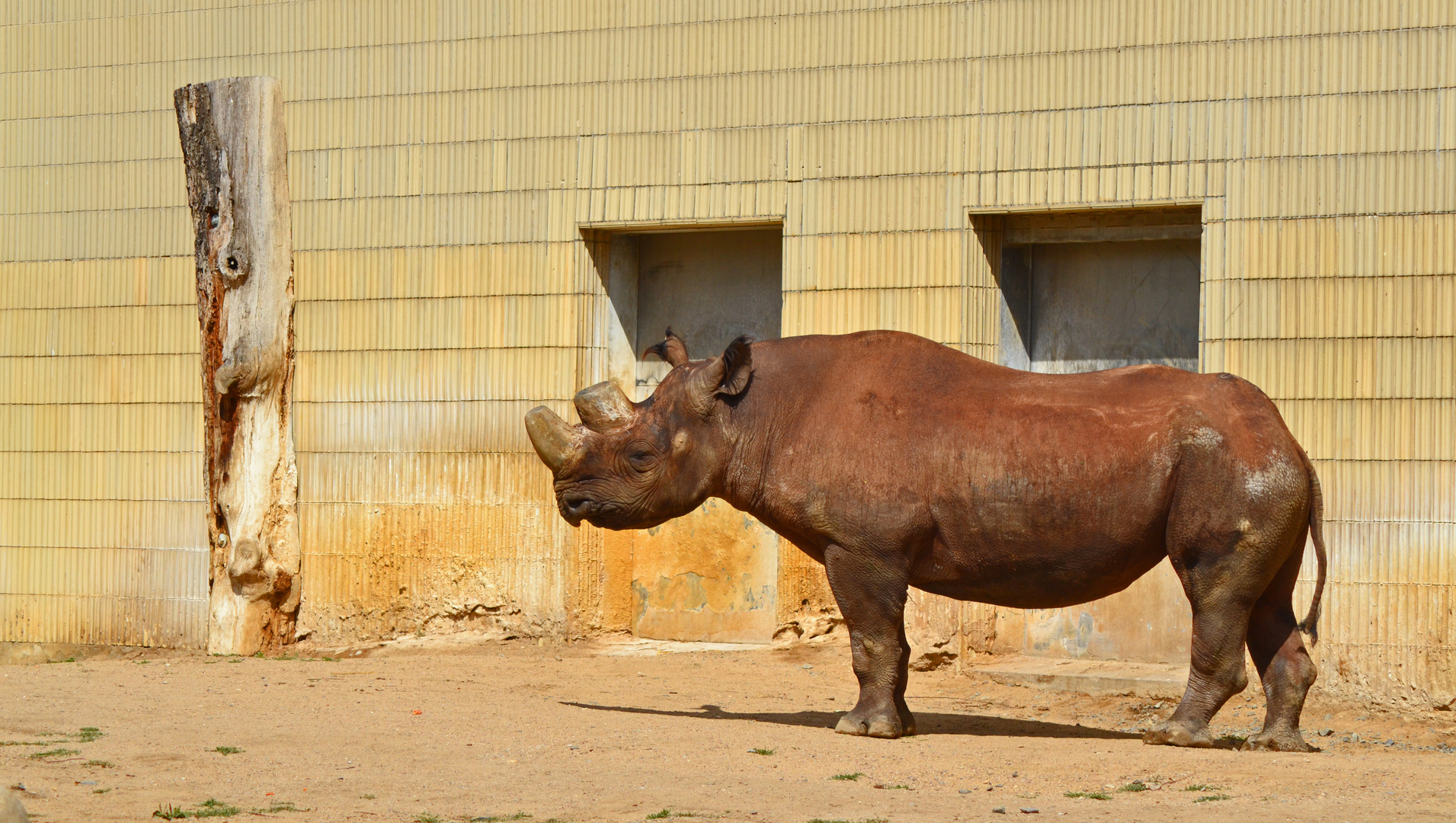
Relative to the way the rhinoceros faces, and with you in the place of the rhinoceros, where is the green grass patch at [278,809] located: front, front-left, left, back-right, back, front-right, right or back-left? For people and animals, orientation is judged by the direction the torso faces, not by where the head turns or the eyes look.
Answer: front-left

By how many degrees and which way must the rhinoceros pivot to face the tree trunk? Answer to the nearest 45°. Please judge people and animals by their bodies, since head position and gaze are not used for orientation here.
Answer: approximately 45° to its right

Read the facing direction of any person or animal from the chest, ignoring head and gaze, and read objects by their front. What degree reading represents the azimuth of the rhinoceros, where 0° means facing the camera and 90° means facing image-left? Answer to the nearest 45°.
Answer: approximately 90°

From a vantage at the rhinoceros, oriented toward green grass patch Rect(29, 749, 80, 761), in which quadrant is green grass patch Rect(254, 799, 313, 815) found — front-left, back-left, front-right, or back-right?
front-left

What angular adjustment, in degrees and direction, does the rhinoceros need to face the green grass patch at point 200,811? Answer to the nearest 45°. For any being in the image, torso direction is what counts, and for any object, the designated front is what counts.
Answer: approximately 45° to its left

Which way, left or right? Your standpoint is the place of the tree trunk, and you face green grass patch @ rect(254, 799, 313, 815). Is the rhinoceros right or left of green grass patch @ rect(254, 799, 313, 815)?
left

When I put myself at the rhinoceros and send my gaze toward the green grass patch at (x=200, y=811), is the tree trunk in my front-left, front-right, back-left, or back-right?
front-right

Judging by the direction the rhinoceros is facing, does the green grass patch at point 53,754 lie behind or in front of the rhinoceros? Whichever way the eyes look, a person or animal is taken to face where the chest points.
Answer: in front
